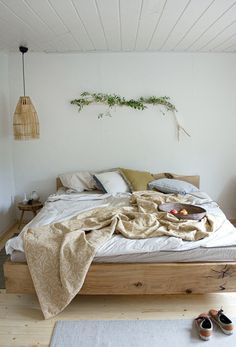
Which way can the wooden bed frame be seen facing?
toward the camera

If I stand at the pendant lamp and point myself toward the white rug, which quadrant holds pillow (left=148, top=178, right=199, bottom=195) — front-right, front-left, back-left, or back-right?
front-left

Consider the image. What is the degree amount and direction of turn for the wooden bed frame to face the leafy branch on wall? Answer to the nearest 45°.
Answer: approximately 180°

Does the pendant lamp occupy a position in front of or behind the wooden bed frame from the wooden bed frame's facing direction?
behind
